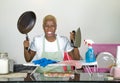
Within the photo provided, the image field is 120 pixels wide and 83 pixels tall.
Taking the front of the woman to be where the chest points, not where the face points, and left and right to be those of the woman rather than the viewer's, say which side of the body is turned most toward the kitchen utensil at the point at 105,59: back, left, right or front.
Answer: left

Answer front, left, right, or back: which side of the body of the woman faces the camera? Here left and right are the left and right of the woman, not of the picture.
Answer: front
